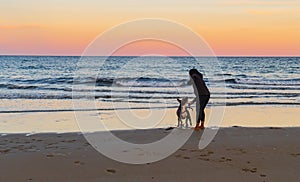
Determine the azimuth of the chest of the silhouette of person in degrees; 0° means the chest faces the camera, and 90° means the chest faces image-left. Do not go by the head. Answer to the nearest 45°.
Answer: approximately 90°
